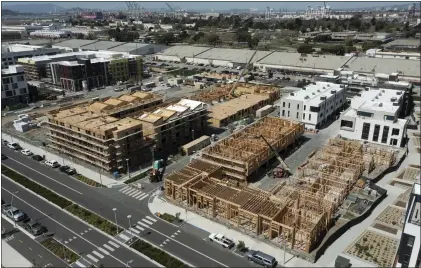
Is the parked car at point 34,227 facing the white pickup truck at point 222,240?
yes

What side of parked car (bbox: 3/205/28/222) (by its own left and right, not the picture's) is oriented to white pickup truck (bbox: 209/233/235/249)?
front

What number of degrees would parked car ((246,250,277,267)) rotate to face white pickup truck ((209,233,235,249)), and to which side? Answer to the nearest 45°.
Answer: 0° — it already faces it

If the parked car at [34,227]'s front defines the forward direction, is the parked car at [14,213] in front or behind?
behind

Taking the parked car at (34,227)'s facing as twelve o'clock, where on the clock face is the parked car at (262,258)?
the parked car at (262,258) is roughly at 12 o'clock from the parked car at (34,227).

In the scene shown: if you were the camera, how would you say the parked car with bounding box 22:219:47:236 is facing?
facing the viewer and to the right of the viewer

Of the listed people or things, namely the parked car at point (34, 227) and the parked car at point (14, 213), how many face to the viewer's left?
0

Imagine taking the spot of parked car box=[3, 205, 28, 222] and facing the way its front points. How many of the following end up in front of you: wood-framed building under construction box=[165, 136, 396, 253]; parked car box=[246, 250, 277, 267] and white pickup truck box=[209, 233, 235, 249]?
3

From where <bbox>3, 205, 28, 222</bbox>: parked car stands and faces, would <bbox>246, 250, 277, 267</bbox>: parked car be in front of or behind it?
in front

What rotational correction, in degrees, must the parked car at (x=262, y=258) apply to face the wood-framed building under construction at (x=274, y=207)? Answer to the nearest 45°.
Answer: approximately 45° to its right

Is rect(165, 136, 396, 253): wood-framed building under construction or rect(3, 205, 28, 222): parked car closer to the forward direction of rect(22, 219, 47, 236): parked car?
the wood-framed building under construction

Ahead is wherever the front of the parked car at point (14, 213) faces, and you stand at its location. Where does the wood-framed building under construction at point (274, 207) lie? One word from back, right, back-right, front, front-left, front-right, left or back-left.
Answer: front

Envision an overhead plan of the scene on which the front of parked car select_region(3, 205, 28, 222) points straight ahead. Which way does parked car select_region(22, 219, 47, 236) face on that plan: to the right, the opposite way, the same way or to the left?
the same way
